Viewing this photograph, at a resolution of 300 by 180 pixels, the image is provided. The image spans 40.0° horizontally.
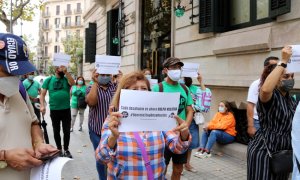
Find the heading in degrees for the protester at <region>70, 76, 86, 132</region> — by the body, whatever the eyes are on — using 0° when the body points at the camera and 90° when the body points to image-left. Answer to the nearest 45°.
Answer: approximately 0°

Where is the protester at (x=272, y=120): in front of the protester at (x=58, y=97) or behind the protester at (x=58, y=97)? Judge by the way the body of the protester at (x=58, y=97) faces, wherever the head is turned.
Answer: in front

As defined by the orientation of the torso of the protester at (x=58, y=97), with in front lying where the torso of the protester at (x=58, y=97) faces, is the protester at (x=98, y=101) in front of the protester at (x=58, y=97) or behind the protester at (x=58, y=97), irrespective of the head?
in front

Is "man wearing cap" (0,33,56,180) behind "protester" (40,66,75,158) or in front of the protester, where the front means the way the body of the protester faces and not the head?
in front

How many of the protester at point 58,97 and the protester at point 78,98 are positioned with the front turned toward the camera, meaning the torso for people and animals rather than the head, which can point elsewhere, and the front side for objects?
2
